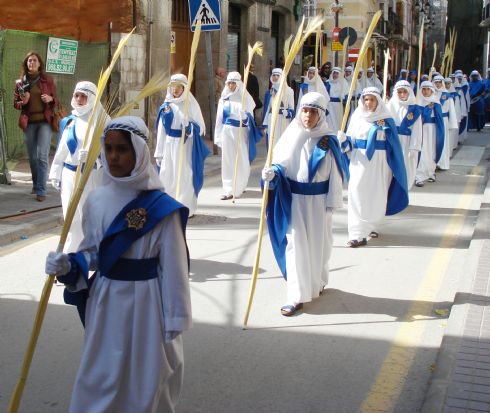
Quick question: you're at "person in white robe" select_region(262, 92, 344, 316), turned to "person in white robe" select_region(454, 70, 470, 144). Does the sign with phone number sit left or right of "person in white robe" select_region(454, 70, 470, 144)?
left

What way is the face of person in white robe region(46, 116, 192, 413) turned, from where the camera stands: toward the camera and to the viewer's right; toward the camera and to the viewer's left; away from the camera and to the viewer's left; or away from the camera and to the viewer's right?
toward the camera and to the viewer's left

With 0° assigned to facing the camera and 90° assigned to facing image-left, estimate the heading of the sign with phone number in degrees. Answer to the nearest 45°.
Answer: approximately 0°

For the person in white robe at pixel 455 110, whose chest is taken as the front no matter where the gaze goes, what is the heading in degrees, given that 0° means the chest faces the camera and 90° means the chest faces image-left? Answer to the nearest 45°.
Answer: approximately 45°

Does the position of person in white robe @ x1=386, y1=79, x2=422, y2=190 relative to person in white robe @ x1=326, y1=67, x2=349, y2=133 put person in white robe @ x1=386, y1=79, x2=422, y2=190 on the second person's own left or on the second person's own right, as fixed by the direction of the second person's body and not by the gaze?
on the second person's own left

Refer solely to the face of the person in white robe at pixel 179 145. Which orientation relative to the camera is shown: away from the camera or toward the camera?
toward the camera

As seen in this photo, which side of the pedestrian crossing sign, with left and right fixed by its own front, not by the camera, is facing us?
front

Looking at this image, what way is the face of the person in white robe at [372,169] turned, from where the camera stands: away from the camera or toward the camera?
toward the camera

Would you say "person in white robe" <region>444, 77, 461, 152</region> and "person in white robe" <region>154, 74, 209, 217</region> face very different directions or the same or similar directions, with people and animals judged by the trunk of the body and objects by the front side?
same or similar directions

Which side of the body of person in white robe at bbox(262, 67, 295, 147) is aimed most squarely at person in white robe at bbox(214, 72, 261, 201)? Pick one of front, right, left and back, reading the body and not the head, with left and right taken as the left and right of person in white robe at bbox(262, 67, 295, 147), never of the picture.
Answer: front

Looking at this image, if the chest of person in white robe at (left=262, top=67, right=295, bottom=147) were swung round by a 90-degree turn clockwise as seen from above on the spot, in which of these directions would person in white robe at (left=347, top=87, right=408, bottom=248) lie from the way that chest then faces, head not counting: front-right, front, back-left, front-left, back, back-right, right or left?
left

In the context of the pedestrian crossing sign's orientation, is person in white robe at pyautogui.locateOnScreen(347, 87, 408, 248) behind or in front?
in front

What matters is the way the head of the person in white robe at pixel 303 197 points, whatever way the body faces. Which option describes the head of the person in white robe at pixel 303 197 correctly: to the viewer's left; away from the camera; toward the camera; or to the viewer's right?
toward the camera
